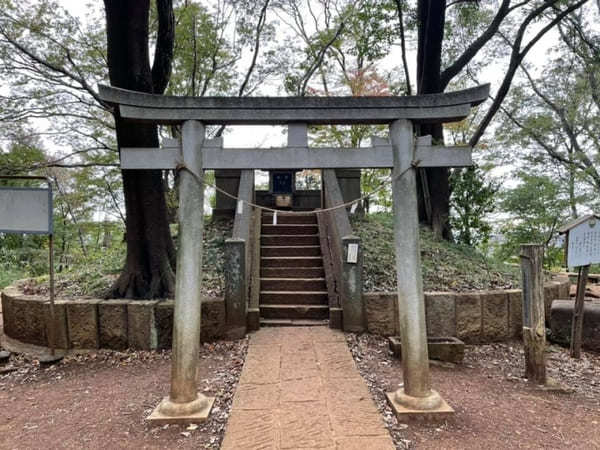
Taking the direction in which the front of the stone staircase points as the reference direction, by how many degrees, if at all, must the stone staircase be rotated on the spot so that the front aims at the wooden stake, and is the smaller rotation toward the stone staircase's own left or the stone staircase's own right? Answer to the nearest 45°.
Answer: approximately 45° to the stone staircase's own left

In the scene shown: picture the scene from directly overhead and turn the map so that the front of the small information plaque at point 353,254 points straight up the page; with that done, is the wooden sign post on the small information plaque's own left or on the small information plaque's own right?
on the small information plaque's own left

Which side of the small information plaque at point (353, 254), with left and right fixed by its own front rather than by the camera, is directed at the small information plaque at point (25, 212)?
right

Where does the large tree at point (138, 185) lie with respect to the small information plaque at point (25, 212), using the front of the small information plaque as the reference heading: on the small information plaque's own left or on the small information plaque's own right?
on the small information plaque's own left

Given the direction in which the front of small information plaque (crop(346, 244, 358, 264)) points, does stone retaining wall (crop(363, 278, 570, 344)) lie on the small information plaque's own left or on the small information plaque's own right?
on the small information plaque's own left

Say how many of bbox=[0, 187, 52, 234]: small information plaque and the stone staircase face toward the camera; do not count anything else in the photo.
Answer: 2

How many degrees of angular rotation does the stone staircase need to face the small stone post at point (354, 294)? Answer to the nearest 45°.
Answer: approximately 45° to its left
